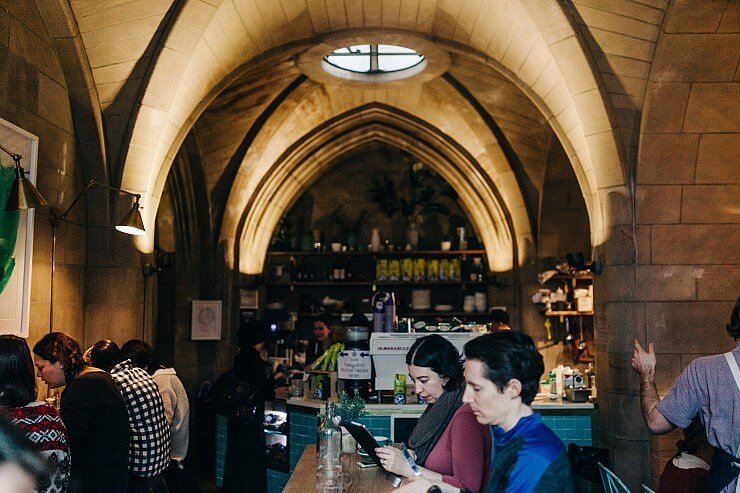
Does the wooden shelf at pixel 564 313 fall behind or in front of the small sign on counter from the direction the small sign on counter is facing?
behind

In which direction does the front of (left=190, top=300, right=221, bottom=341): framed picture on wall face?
toward the camera

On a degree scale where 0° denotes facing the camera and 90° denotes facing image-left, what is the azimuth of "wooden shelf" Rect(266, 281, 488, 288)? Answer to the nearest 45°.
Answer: approximately 0°

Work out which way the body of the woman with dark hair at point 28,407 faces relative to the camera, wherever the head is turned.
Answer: away from the camera

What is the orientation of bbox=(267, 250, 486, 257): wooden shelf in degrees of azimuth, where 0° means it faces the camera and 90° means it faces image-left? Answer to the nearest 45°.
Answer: approximately 0°

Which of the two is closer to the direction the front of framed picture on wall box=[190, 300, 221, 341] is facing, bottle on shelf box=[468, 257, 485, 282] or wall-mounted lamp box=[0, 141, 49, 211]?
the wall-mounted lamp

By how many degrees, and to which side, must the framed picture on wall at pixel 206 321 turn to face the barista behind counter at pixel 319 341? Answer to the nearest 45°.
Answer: approximately 45° to its left

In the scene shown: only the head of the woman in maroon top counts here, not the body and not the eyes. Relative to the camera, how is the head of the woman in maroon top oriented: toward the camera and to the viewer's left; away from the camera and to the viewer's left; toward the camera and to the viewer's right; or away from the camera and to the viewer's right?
toward the camera and to the viewer's left

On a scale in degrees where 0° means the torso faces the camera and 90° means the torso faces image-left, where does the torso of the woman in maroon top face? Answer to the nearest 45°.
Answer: approximately 90°

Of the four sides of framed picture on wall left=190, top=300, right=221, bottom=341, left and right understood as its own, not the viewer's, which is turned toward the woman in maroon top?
front

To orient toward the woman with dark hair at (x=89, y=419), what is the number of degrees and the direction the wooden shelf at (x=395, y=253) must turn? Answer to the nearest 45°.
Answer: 0° — it already faces them
